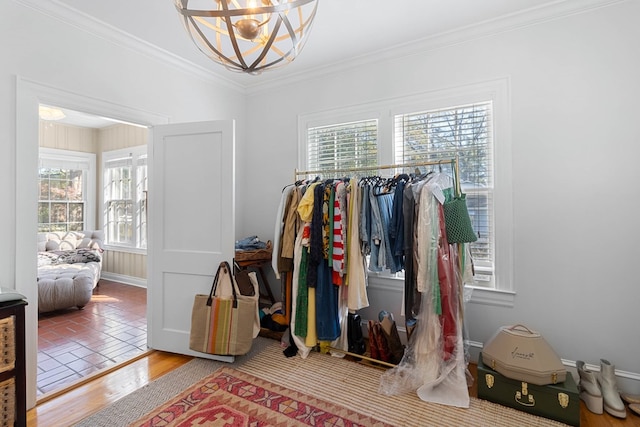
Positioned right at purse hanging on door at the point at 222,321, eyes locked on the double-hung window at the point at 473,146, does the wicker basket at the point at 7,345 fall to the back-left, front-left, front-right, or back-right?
back-right

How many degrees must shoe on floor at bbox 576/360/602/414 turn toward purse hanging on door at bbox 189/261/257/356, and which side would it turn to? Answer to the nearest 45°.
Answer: approximately 90° to its right

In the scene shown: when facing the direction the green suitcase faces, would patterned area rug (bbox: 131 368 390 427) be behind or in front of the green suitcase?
in front

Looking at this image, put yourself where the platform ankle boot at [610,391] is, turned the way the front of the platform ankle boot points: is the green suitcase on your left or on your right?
on your right

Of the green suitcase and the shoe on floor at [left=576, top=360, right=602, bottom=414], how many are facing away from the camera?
0

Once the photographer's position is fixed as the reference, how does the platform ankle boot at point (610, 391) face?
facing the viewer and to the right of the viewer

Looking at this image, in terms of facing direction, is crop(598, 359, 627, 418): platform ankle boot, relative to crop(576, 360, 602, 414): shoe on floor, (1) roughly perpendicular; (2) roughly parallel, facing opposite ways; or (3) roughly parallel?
roughly parallel

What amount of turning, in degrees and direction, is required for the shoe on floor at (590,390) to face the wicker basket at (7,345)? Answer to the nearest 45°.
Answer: approximately 90° to its right

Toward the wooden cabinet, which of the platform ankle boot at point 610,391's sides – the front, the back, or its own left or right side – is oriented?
right

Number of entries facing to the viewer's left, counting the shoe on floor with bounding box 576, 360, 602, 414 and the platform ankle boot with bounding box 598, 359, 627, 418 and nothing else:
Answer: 0

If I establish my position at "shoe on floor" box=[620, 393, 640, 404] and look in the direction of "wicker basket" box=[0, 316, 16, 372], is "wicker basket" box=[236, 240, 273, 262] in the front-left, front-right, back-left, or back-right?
front-right

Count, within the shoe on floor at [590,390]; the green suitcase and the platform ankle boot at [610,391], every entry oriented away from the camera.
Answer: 0

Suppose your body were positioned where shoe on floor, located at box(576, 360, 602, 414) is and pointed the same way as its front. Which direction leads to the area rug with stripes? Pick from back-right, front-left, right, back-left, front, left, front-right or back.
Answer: right

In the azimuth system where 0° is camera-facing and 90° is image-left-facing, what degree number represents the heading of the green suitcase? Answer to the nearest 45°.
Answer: approximately 45°
